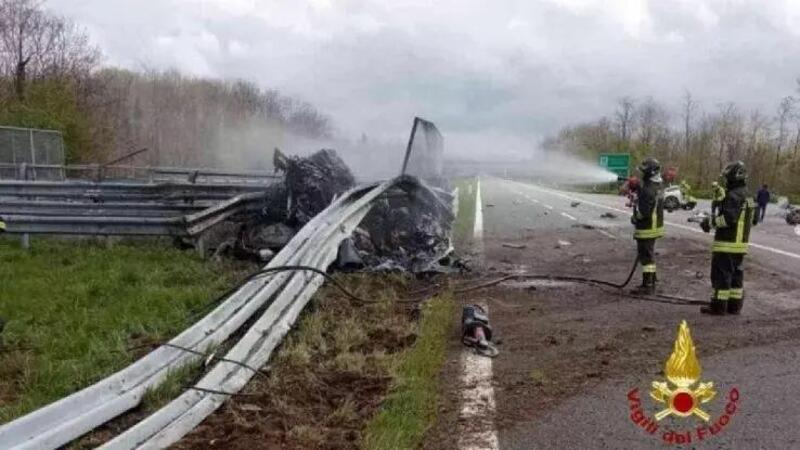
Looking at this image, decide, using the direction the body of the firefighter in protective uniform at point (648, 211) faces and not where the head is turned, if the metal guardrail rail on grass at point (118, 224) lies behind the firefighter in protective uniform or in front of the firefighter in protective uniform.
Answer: in front

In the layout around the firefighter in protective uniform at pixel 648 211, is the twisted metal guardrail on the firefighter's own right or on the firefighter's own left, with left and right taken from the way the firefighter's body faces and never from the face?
on the firefighter's own left

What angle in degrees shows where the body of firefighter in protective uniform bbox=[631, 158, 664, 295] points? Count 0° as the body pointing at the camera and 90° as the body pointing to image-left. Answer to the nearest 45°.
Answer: approximately 90°

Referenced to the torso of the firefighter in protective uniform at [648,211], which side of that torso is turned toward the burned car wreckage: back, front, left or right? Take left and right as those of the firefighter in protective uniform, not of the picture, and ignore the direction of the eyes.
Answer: front

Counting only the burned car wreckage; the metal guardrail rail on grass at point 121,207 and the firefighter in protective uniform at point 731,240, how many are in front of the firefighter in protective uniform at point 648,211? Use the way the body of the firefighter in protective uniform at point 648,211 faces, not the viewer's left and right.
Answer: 2

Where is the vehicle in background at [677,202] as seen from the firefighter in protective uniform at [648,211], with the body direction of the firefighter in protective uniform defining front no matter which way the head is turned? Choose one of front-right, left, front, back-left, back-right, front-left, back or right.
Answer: right

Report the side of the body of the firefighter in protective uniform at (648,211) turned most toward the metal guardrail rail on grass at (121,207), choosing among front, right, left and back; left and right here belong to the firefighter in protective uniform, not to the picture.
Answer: front

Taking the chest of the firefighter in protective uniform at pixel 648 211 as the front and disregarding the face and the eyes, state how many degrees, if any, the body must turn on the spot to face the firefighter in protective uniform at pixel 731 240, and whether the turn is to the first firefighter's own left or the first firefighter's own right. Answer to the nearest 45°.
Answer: approximately 135° to the first firefighter's own left

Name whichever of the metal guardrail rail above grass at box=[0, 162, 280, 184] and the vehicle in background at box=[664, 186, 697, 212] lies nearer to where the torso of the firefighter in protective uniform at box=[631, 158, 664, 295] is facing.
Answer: the metal guardrail rail above grass

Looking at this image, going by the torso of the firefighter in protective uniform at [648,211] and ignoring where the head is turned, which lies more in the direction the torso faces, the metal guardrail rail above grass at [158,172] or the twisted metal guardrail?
the metal guardrail rail above grass
